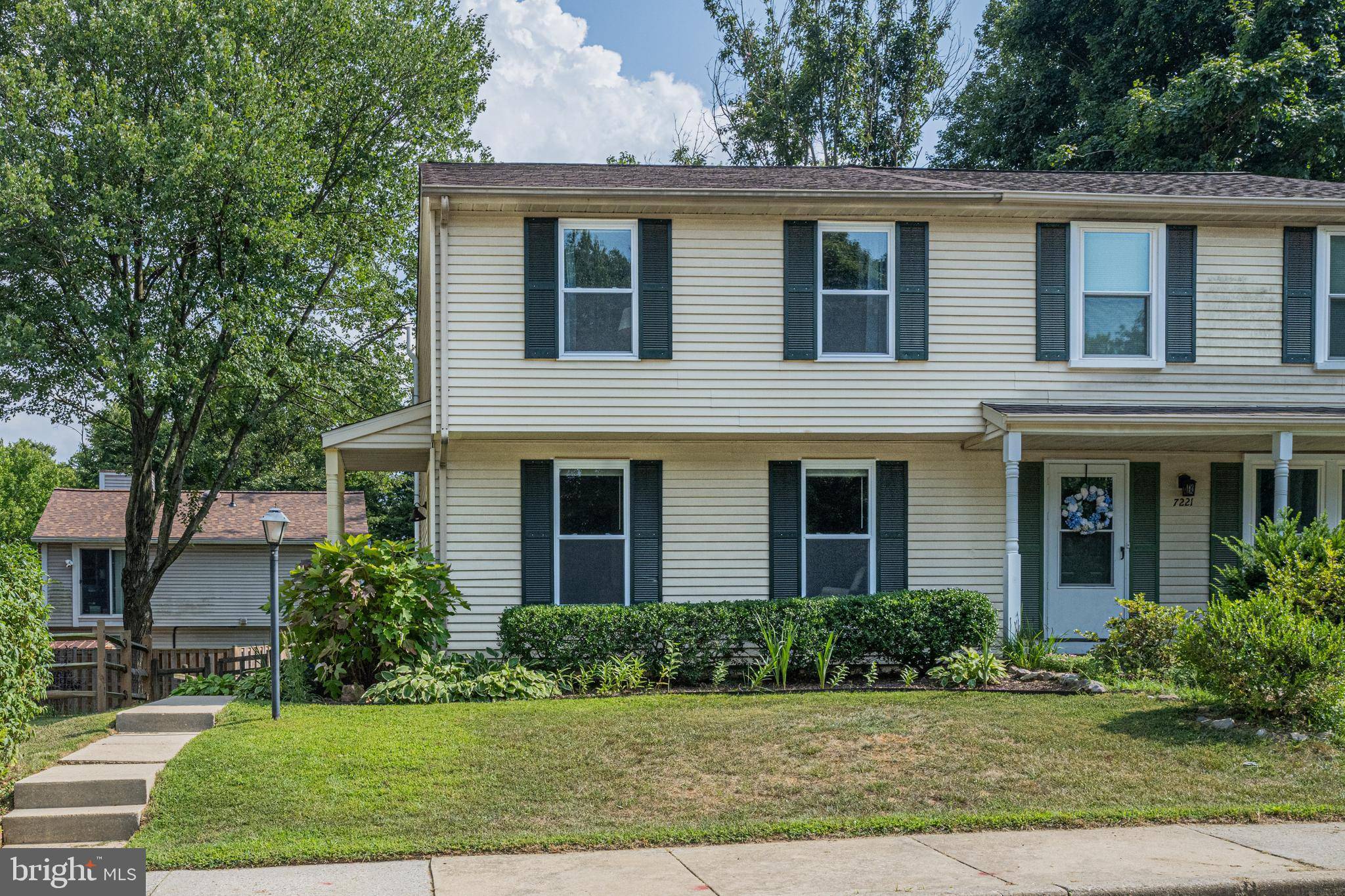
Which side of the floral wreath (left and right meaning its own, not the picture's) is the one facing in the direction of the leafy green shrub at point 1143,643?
front

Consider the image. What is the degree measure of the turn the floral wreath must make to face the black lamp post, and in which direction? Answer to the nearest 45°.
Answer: approximately 45° to its right

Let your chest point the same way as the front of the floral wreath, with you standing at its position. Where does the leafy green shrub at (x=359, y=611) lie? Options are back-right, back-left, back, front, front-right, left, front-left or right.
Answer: front-right

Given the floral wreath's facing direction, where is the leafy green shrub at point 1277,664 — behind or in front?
in front

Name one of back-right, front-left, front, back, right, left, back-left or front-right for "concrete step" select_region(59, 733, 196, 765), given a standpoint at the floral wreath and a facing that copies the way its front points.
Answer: front-right

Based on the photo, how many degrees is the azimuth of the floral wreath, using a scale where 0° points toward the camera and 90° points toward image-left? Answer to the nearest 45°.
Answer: approximately 0°

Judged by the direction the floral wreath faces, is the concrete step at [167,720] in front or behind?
in front

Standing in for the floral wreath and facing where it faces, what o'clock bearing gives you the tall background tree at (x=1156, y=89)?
The tall background tree is roughly at 6 o'clock from the floral wreath.

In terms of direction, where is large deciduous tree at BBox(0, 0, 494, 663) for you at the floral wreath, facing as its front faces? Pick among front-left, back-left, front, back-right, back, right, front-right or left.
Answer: right

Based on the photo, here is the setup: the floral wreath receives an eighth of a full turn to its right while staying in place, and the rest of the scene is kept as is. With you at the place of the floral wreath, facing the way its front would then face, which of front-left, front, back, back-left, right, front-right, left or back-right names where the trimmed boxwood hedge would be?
front

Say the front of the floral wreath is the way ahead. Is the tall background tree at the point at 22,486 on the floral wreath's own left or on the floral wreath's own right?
on the floral wreath's own right
